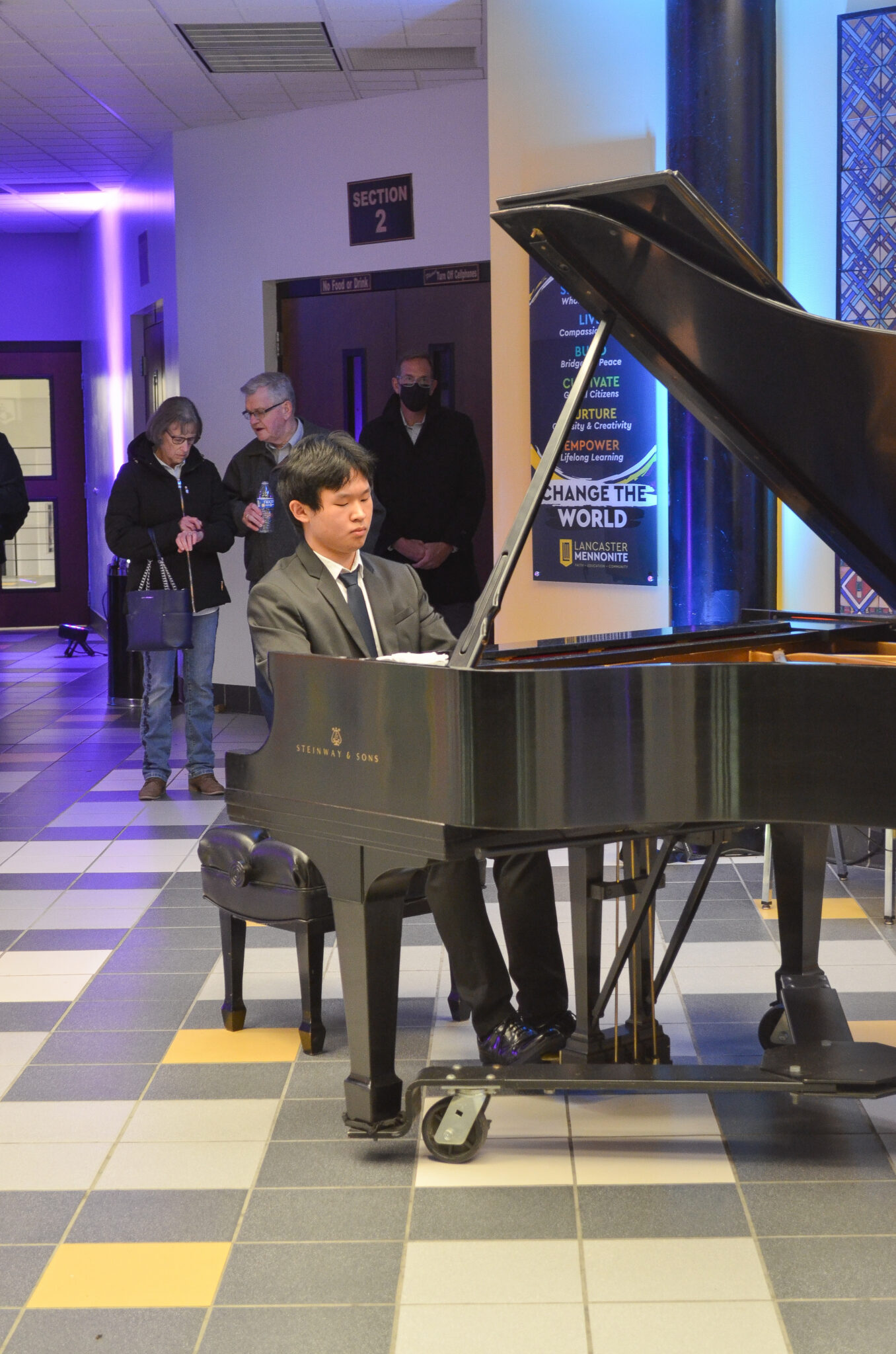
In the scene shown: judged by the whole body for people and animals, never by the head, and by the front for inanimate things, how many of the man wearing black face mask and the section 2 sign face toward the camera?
2

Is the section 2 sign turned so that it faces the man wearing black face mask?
yes

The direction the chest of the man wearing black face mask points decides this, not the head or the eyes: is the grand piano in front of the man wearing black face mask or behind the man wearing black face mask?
in front

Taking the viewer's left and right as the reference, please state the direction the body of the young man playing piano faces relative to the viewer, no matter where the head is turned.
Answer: facing the viewer and to the right of the viewer

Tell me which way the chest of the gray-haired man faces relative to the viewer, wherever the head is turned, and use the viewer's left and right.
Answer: facing the viewer and to the left of the viewer

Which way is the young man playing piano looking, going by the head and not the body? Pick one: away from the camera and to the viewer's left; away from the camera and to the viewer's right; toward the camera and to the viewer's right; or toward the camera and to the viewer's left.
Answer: toward the camera and to the viewer's right

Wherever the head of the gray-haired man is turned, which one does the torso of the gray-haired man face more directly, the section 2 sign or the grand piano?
the grand piano

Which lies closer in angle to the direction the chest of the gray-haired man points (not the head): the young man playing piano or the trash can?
the young man playing piano

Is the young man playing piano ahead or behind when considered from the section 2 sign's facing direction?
ahead

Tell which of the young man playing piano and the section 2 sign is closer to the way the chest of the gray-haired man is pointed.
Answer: the young man playing piano

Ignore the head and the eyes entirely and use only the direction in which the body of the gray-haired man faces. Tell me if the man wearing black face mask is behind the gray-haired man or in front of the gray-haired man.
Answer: behind
